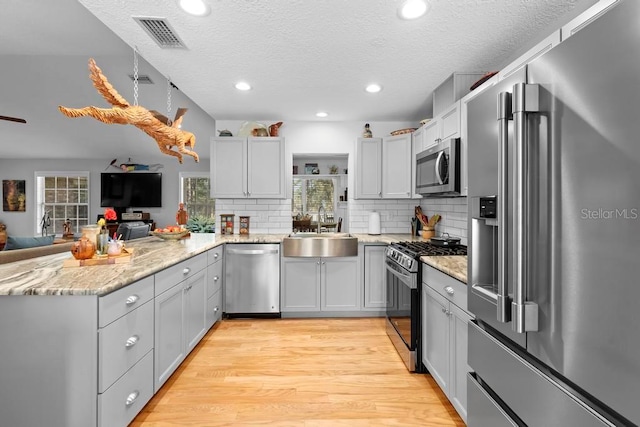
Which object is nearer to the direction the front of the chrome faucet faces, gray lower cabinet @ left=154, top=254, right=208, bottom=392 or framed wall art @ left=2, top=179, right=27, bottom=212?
the gray lower cabinet

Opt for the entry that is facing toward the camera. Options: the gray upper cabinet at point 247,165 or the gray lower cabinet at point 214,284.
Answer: the gray upper cabinet

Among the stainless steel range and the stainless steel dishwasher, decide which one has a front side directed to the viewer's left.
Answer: the stainless steel range

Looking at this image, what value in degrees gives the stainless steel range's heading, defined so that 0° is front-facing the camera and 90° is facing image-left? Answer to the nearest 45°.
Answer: approximately 90°

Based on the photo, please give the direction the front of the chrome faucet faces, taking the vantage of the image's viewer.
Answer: facing the viewer

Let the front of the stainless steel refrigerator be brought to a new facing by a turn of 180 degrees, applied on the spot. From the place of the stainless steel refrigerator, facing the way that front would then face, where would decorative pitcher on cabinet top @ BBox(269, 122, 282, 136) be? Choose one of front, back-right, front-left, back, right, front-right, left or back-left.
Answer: left

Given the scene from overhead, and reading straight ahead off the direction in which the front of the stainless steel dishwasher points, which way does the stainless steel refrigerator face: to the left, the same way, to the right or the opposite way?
to the right

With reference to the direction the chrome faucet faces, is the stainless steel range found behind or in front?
in front

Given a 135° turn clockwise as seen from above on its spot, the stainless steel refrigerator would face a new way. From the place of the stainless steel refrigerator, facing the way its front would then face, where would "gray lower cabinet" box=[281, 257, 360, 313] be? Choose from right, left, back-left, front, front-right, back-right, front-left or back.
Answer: front-left

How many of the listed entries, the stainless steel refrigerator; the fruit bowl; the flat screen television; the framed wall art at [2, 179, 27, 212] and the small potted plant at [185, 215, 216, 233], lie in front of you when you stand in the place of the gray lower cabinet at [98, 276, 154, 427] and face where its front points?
1

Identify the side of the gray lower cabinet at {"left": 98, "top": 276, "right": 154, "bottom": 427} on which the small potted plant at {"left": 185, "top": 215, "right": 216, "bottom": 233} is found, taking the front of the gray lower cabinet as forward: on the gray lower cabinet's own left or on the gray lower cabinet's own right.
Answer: on the gray lower cabinet's own left

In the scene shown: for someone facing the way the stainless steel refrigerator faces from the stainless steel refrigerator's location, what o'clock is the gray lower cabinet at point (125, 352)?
The gray lower cabinet is roughly at 1 o'clock from the stainless steel refrigerator.

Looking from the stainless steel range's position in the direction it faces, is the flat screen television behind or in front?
in front
